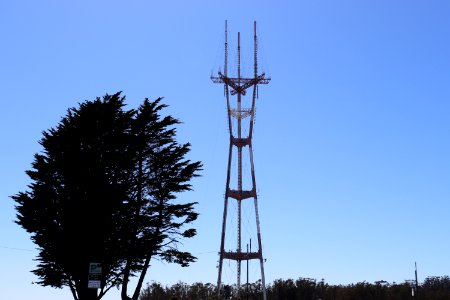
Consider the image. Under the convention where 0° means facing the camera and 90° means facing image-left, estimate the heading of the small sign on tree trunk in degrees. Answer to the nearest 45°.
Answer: approximately 0°
